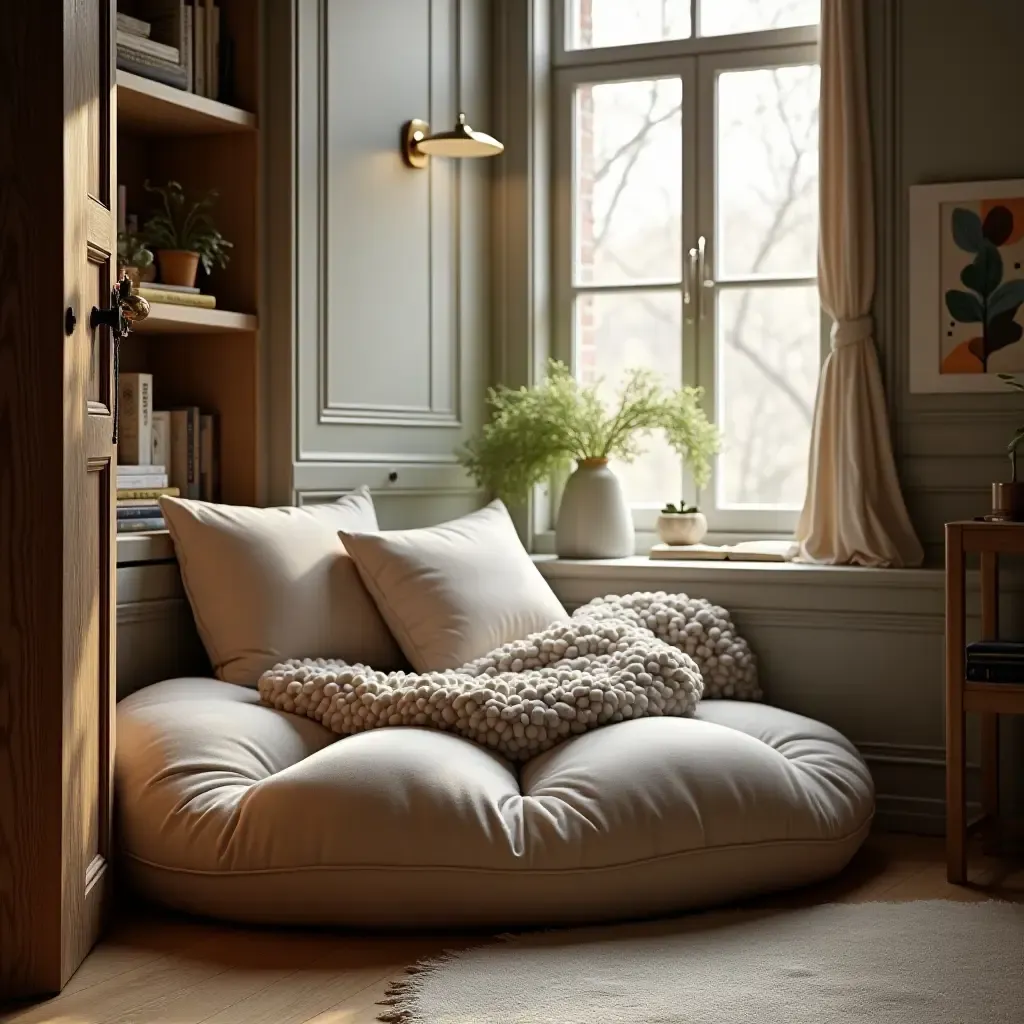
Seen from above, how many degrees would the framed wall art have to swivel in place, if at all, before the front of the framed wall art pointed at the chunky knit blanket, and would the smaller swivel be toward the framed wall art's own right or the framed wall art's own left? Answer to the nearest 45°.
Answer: approximately 45° to the framed wall art's own right

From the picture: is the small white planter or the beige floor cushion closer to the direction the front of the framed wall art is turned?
the beige floor cushion

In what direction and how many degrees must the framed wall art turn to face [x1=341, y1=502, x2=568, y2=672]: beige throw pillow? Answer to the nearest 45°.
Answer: approximately 45° to its right

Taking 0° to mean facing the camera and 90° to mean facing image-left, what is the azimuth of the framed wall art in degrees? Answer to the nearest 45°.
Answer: approximately 0°

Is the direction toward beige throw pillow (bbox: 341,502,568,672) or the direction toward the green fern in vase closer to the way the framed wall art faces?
the beige throw pillow

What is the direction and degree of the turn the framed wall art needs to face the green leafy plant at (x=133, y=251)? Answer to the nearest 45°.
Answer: approximately 45° to its right

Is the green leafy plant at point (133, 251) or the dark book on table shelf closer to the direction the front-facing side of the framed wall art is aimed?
the dark book on table shelf

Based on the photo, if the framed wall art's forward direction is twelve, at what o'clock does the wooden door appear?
The wooden door is roughly at 1 o'clock from the framed wall art.

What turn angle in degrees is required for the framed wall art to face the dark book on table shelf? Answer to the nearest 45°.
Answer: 0° — it already faces it

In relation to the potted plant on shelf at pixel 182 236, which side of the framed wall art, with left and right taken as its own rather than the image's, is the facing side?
right
